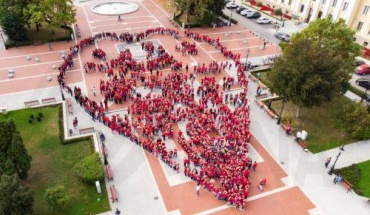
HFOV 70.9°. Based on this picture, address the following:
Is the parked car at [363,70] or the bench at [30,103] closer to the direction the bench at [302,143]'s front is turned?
the bench

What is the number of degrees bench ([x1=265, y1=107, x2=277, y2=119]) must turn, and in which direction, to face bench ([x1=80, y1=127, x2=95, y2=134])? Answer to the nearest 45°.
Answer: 0° — it already faces it

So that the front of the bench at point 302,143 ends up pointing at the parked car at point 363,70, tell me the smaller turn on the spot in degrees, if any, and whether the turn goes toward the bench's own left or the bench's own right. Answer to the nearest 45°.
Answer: approximately 135° to the bench's own right

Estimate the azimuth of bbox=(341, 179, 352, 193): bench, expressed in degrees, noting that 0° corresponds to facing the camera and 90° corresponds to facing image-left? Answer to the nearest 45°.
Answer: approximately 45°

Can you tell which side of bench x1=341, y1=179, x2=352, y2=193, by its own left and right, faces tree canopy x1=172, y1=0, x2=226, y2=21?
right

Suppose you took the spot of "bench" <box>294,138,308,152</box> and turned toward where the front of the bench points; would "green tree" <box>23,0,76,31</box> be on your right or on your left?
on your right

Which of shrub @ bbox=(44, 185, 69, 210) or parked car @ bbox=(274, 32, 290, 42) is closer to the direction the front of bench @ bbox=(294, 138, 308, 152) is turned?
the shrub

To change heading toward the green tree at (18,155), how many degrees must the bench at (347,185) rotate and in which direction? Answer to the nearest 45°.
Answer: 0° — it already faces it

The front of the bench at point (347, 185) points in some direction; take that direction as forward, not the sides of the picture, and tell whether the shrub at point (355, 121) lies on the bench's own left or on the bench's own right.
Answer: on the bench's own right
